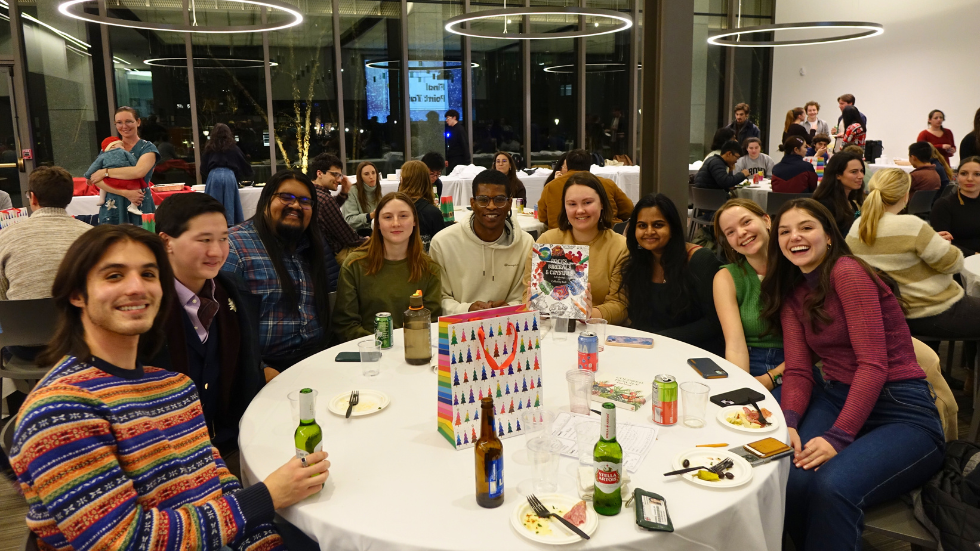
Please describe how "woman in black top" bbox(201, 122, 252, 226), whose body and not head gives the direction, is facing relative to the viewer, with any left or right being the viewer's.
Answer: facing away from the viewer

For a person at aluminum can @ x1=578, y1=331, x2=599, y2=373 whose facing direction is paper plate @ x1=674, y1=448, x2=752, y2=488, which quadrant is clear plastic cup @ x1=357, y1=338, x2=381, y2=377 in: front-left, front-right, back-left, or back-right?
back-right

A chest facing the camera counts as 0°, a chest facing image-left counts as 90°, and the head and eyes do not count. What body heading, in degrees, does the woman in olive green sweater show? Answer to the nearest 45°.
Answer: approximately 0°

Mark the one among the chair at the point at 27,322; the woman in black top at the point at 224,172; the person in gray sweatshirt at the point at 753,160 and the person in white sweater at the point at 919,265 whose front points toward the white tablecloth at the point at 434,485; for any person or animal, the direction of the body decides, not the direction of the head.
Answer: the person in gray sweatshirt at the point at 753,160

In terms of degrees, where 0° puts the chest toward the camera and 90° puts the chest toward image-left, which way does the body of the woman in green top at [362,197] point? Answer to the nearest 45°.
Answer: approximately 315°

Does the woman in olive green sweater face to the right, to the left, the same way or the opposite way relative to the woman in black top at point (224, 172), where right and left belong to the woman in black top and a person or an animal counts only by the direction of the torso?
the opposite way

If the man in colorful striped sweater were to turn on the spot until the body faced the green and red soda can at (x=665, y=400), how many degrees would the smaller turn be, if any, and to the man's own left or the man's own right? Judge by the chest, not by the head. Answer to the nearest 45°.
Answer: approximately 45° to the man's own left
